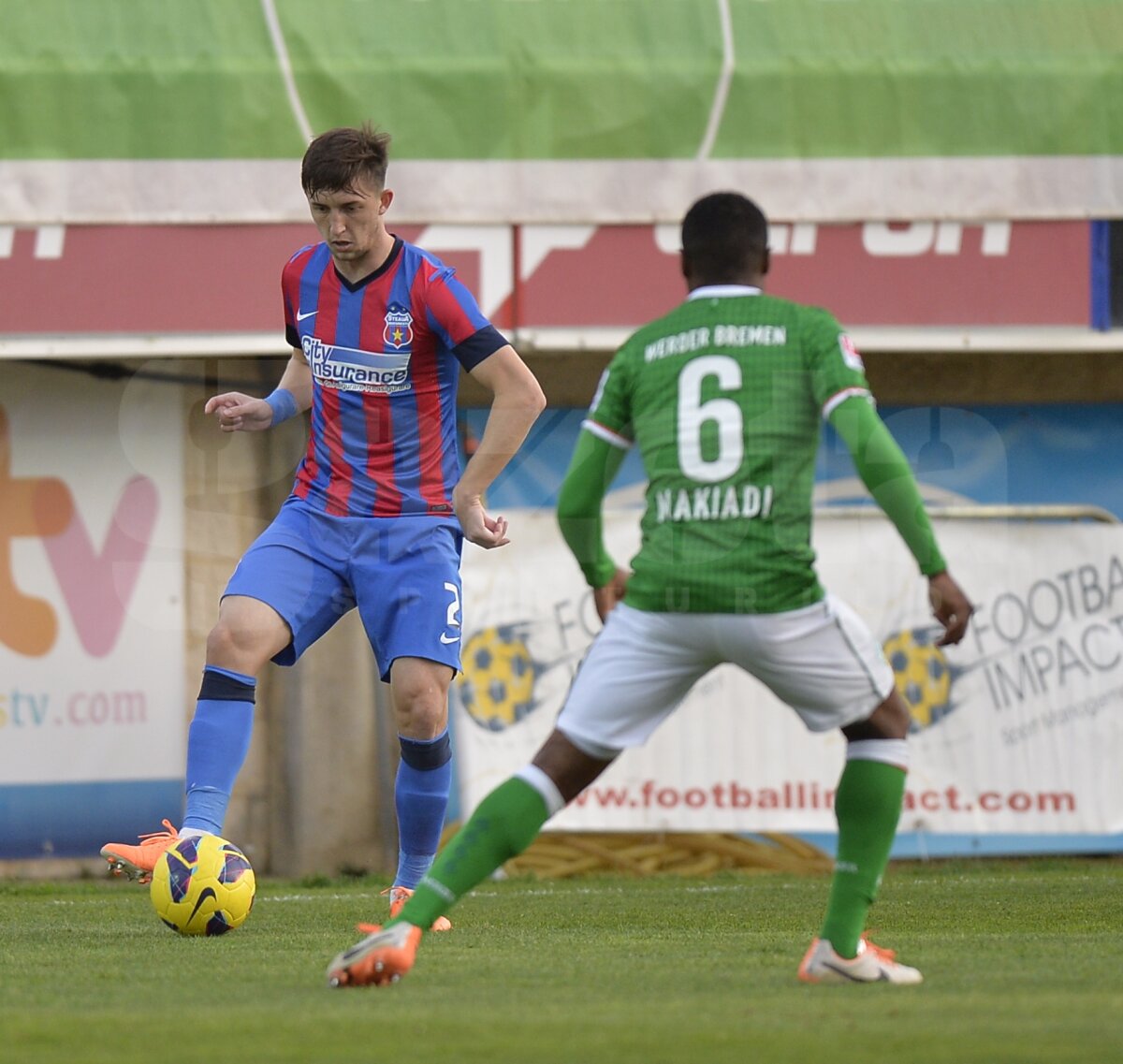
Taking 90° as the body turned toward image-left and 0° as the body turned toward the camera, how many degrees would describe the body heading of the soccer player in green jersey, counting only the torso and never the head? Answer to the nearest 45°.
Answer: approximately 180°

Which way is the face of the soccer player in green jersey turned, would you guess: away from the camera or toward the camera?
away from the camera

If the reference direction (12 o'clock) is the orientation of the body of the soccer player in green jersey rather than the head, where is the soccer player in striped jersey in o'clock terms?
The soccer player in striped jersey is roughly at 11 o'clock from the soccer player in green jersey.

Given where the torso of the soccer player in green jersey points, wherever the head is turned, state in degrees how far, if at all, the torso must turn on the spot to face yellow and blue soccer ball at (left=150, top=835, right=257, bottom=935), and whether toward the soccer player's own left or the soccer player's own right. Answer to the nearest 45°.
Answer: approximately 45° to the soccer player's own left

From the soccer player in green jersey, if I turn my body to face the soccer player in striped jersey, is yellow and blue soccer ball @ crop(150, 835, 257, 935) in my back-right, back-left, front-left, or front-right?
front-left

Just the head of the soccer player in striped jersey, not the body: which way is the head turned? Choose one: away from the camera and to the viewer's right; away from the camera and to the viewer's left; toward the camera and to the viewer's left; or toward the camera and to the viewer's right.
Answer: toward the camera and to the viewer's left
